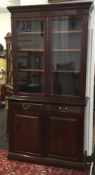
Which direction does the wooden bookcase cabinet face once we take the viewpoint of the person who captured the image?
facing the viewer
